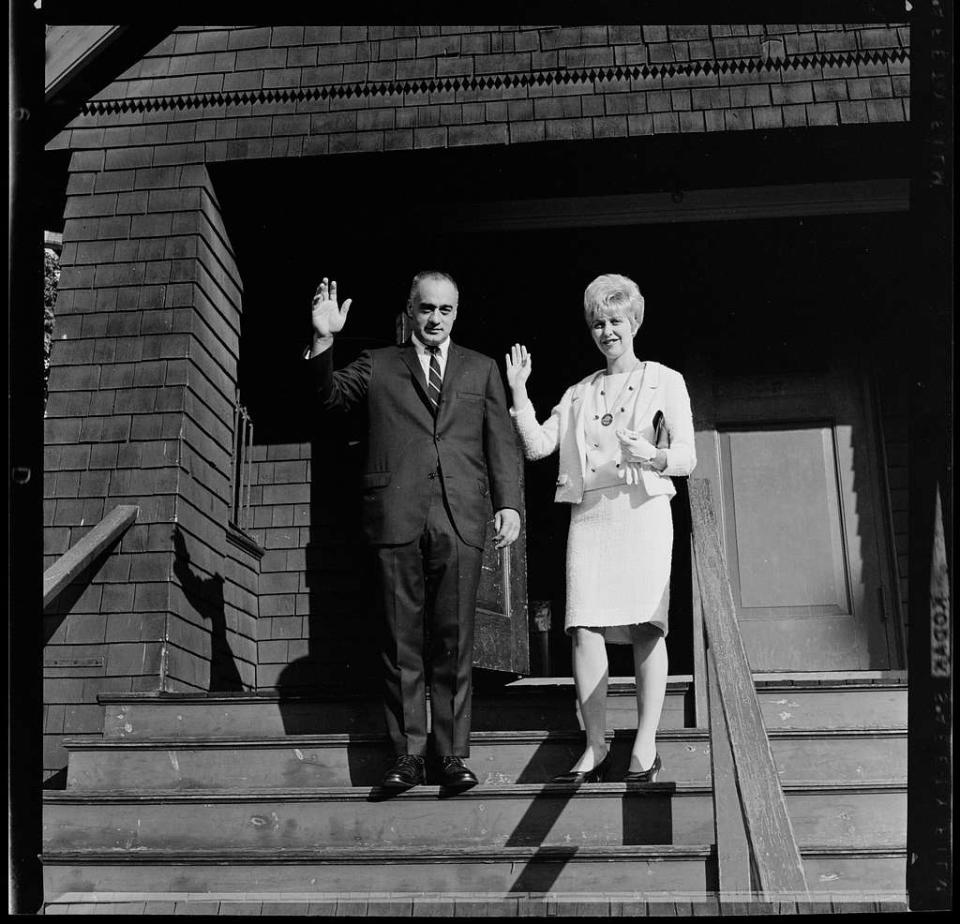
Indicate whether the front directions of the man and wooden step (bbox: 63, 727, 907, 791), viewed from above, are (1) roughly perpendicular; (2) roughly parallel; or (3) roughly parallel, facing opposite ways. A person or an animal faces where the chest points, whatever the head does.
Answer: roughly parallel

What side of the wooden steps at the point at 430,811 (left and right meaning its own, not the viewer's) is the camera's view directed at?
front

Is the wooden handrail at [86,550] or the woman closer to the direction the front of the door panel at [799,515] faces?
the woman

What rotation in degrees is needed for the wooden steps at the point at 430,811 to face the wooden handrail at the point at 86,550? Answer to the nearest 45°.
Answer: approximately 135° to its right

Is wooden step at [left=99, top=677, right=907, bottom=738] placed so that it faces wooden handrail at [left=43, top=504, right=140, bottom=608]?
no

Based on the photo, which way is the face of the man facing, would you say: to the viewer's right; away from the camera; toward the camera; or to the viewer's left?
toward the camera

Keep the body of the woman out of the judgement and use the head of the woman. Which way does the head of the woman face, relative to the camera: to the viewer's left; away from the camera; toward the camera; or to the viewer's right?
toward the camera

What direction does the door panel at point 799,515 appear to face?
toward the camera

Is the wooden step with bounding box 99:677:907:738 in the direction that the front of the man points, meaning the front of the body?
no

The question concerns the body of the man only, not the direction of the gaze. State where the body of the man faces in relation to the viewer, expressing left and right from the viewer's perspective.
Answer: facing the viewer

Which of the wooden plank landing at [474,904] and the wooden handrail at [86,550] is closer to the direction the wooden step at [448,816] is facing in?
the wooden plank landing

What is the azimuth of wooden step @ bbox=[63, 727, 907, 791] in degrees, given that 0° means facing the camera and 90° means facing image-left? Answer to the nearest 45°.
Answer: approximately 0°

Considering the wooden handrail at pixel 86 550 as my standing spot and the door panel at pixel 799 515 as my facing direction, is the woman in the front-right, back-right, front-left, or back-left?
front-right

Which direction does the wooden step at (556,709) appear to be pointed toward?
toward the camera

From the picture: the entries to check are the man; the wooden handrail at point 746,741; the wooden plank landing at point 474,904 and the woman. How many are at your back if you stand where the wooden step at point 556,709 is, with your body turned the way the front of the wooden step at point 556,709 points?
0
